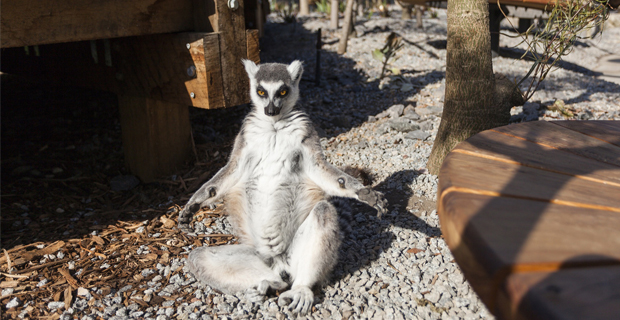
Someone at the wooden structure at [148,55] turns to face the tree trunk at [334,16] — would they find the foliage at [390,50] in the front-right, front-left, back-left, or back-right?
front-right

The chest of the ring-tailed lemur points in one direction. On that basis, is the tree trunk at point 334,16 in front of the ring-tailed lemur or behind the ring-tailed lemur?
behind

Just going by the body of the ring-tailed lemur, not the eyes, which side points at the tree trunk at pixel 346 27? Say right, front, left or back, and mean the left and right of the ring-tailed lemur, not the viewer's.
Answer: back

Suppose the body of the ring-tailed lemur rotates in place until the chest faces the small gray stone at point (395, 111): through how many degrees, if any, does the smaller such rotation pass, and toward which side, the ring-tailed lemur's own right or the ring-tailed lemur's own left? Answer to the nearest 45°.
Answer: approximately 135° to the ring-tailed lemur's own left

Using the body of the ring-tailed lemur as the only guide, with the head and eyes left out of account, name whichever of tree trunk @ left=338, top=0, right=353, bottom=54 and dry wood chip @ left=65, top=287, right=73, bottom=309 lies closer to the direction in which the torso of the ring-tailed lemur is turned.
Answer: the dry wood chip

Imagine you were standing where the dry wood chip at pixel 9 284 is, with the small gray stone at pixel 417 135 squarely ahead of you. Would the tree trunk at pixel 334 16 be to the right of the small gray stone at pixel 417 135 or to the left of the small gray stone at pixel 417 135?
left

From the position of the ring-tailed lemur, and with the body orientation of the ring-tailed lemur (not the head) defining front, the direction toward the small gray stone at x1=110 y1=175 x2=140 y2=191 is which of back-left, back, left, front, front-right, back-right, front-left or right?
back-right

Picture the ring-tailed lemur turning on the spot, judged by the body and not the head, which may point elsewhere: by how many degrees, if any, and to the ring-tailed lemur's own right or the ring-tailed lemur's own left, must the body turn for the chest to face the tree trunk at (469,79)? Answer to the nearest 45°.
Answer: approximately 135° to the ring-tailed lemur's own left

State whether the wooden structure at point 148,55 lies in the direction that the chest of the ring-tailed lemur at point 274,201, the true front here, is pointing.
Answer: no

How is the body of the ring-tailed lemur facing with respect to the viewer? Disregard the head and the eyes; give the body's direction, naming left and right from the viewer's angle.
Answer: facing the viewer

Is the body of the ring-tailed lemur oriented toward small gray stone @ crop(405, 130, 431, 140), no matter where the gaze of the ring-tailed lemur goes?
no

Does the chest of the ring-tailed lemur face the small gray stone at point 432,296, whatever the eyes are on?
no

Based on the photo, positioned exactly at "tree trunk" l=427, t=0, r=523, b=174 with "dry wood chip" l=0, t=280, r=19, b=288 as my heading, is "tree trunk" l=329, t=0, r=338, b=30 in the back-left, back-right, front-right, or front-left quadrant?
back-right

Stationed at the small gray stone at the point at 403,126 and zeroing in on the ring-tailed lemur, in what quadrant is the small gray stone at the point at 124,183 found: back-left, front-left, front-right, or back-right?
front-right
